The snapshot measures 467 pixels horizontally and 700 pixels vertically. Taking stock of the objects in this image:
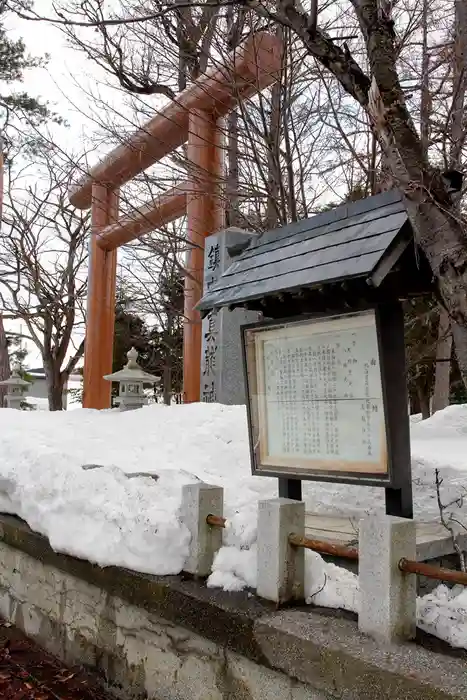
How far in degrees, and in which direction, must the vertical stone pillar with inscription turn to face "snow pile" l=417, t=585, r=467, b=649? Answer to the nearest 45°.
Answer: approximately 45° to its left

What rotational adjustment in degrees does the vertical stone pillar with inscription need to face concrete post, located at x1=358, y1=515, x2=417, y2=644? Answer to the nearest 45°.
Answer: approximately 45° to its left

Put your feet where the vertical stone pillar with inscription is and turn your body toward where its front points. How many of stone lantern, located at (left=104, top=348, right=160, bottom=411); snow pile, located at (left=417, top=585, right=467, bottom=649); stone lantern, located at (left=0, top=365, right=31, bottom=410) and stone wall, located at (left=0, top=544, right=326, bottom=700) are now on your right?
2

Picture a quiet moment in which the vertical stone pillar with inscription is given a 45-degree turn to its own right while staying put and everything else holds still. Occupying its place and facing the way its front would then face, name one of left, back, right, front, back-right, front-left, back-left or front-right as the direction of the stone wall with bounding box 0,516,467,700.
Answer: left

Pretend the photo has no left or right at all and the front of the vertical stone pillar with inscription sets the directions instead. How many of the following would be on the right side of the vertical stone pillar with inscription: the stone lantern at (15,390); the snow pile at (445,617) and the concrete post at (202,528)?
1

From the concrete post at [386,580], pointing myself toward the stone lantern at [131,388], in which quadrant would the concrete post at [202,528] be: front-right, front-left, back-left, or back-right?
front-left

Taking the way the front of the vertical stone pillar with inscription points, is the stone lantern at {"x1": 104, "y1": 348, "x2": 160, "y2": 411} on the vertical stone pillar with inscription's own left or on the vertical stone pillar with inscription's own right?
on the vertical stone pillar with inscription's own right

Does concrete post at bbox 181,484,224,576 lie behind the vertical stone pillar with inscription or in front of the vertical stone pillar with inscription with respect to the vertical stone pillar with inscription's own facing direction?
in front

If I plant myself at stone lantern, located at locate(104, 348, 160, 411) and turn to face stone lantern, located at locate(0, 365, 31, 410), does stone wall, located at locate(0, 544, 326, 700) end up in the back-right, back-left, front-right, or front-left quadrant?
back-left

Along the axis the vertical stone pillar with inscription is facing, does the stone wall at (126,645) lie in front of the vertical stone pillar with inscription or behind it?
in front

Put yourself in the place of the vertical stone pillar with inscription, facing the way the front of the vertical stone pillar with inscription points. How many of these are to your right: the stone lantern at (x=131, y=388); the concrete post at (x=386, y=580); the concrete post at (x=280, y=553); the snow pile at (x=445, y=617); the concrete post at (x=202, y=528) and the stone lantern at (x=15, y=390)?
2

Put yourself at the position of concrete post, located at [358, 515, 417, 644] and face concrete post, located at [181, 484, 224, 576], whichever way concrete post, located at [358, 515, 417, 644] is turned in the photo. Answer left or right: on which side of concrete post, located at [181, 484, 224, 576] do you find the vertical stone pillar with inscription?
right

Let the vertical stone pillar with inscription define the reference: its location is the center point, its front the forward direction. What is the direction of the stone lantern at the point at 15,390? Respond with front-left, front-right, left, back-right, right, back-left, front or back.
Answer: right

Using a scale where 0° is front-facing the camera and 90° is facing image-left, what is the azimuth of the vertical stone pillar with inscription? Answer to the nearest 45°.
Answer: approximately 45°

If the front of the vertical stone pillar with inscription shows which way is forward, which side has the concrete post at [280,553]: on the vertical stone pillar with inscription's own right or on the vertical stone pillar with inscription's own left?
on the vertical stone pillar with inscription's own left

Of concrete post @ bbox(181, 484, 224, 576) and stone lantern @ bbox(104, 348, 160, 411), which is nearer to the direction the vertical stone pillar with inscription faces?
the concrete post
